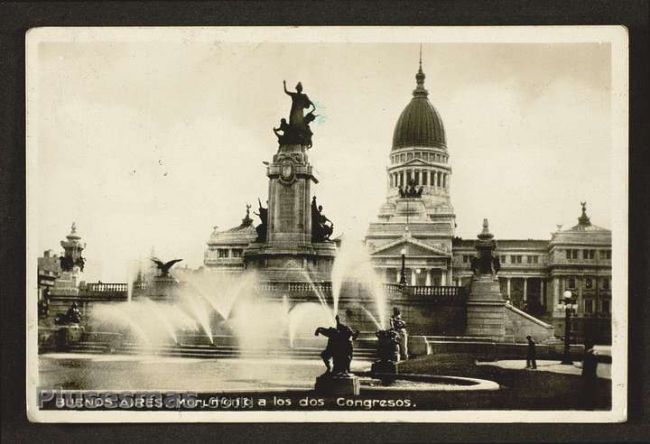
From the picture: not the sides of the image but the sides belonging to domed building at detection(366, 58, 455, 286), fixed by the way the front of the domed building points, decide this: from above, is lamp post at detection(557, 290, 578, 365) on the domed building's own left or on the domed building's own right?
on the domed building's own left

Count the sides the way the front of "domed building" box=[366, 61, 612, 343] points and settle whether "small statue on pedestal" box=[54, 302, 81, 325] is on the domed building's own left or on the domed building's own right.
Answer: on the domed building's own right

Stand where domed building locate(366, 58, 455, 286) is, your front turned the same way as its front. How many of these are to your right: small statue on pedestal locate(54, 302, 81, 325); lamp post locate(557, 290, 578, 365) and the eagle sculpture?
2

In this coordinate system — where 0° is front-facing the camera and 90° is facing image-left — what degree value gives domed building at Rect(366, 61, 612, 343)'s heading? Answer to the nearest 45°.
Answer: approximately 0°

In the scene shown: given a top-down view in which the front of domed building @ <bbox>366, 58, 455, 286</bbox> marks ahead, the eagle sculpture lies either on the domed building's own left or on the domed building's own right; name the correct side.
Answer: on the domed building's own right
